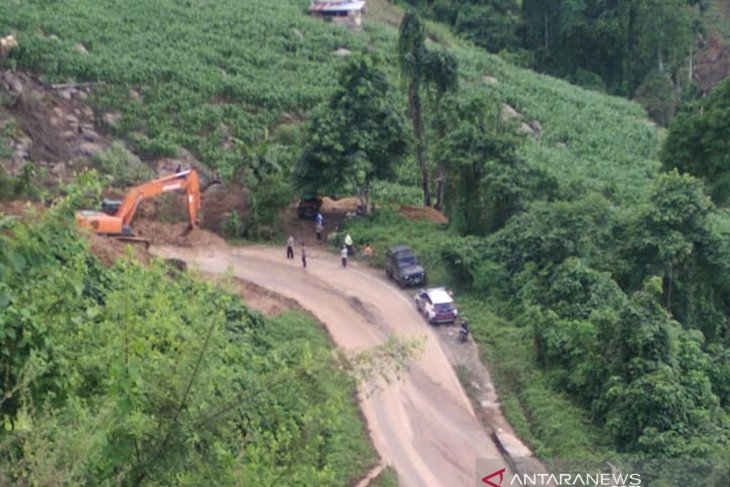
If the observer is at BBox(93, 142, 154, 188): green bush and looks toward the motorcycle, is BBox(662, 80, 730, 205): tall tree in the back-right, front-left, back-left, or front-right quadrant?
front-left

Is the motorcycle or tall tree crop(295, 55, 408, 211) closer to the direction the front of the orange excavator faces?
the tall tree

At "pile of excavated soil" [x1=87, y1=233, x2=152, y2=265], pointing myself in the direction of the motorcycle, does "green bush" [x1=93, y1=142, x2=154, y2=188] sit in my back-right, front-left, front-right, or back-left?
back-left

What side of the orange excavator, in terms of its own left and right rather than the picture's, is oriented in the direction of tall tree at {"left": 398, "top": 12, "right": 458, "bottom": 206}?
front

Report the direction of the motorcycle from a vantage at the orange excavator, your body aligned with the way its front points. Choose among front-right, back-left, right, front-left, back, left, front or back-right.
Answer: front-right

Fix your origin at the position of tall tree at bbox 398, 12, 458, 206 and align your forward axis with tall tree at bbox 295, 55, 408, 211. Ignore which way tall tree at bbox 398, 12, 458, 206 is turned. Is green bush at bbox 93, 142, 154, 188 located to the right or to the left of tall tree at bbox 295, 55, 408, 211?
right

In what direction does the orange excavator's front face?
to the viewer's right

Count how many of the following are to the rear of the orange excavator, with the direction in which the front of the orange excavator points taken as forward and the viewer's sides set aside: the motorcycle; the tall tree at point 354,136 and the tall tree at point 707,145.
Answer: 0

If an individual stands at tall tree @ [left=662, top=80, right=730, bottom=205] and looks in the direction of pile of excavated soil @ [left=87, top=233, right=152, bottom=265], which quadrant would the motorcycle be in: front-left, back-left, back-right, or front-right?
front-left

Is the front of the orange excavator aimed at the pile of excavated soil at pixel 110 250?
no

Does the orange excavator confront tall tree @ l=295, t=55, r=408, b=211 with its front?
yes

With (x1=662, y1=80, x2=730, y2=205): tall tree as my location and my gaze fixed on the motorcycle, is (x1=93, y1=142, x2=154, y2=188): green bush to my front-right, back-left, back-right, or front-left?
front-right

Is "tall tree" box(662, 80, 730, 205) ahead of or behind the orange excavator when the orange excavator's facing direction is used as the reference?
ahead

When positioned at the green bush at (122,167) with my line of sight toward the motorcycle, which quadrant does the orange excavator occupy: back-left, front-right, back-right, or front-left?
front-right

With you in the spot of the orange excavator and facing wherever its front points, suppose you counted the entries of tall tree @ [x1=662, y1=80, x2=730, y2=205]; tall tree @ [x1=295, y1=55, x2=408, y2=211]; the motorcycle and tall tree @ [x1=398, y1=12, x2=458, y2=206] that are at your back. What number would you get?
0

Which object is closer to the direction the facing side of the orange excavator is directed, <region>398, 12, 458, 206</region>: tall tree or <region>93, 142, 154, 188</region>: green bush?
the tall tree

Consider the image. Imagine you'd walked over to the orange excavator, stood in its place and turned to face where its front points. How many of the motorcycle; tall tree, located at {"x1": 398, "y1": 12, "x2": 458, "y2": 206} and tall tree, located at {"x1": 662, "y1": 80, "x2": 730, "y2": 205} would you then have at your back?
0
